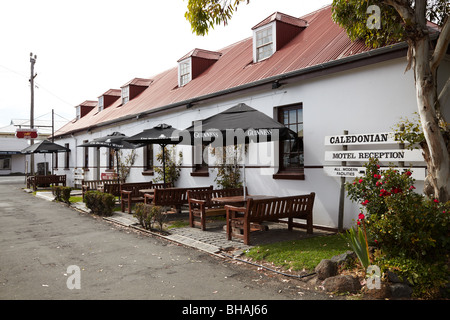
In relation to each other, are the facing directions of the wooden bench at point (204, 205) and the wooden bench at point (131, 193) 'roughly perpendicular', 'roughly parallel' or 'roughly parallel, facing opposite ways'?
roughly parallel

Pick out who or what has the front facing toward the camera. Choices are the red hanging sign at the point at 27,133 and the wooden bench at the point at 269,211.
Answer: the red hanging sign

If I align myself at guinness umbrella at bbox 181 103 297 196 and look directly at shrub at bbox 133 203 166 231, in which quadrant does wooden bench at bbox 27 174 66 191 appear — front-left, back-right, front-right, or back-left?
front-right

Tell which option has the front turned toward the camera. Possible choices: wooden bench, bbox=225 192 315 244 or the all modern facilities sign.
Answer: the all modern facilities sign

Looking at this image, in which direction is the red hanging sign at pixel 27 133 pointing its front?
toward the camera

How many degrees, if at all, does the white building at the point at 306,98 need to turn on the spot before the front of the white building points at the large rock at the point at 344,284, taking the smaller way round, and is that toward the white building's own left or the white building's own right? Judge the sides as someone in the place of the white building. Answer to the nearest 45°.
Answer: approximately 45° to the white building's own left

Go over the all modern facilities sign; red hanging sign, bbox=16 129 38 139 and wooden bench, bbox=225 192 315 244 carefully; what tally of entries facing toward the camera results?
2

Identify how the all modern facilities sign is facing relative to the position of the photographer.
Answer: facing the viewer

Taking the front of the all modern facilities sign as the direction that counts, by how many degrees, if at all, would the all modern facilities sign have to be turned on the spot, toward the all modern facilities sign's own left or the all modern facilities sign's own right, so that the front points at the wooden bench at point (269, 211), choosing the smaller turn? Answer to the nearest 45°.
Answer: approximately 45° to the all modern facilities sign's own right

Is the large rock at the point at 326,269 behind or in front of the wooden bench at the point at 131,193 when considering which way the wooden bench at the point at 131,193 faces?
in front
